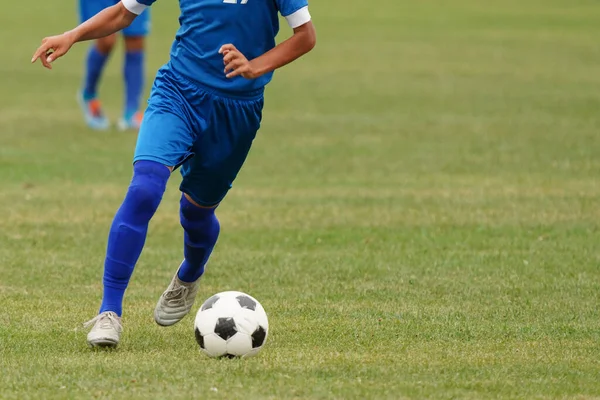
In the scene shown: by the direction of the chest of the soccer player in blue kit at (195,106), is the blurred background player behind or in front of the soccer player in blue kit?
behind

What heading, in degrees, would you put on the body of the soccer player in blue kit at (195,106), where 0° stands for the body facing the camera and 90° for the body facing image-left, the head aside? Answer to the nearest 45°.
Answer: approximately 0°
